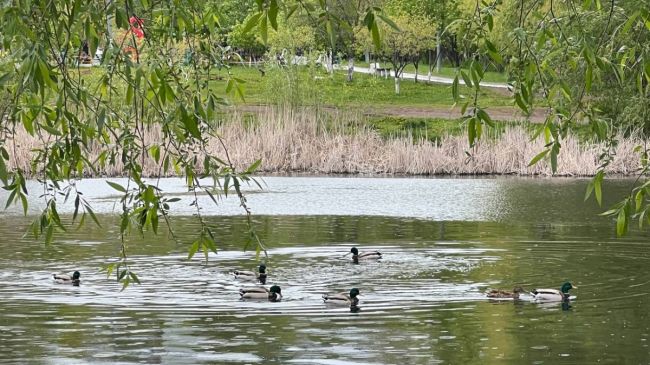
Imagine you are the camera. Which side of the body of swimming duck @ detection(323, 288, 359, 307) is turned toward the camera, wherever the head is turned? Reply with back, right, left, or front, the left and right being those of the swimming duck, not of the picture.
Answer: right

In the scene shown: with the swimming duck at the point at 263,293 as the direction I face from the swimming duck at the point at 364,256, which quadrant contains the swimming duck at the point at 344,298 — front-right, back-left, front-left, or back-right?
front-left

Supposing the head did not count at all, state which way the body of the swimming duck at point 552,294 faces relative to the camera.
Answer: to the viewer's right

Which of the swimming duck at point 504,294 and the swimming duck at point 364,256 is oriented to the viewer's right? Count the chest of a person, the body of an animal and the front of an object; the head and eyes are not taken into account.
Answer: the swimming duck at point 504,294

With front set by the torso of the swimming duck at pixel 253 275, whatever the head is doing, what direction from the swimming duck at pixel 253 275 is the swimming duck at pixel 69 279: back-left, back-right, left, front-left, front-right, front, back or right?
back

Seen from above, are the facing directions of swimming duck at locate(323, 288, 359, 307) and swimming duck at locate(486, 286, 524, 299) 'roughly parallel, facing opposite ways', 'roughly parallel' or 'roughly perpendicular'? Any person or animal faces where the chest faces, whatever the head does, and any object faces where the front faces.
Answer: roughly parallel

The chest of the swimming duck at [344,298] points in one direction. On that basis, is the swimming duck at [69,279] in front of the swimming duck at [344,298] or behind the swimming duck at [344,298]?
behind

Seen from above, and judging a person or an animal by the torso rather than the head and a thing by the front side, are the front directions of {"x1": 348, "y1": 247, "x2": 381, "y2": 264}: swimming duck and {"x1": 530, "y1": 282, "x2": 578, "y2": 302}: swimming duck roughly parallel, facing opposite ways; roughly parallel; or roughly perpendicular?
roughly parallel, facing opposite ways

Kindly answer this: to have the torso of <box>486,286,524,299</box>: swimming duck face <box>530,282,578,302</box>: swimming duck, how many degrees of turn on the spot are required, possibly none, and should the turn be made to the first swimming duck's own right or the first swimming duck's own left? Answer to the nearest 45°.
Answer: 0° — it already faces it

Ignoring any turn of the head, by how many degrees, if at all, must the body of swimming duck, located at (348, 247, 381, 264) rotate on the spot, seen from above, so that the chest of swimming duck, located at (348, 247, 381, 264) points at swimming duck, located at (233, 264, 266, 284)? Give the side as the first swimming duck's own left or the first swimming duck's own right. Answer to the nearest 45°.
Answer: approximately 45° to the first swimming duck's own left

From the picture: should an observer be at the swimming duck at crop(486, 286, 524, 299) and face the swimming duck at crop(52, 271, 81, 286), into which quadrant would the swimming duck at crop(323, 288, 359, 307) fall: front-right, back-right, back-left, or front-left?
front-left

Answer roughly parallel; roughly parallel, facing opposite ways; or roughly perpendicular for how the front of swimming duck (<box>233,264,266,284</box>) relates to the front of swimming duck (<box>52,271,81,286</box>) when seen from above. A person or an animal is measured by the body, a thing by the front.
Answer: roughly parallel

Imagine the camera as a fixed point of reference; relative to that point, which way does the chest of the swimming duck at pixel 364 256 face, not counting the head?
to the viewer's left

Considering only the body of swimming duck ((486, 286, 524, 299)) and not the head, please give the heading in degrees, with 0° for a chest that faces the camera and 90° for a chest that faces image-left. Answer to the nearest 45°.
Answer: approximately 270°

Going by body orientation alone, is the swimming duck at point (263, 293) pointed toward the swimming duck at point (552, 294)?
yes

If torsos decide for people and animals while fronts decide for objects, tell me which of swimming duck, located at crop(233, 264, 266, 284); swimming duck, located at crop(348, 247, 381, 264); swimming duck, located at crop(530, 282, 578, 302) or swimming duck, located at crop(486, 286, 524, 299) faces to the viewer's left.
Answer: swimming duck, located at crop(348, 247, 381, 264)
